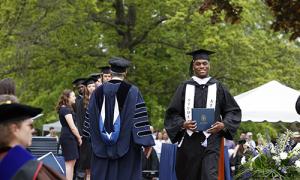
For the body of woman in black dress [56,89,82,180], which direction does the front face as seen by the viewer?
to the viewer's right

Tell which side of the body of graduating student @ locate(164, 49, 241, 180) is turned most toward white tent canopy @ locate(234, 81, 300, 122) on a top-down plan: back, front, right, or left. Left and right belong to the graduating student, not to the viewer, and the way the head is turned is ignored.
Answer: back

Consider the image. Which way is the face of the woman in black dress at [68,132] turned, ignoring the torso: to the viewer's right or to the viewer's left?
to the viewer's right

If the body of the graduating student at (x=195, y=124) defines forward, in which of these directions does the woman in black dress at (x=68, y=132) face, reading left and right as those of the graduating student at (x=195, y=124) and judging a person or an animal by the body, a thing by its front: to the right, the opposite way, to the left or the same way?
to the left

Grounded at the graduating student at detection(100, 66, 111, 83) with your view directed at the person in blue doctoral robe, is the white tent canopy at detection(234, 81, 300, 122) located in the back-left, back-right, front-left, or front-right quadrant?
back-left

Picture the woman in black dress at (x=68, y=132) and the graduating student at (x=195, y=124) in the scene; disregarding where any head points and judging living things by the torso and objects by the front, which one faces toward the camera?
the graduating student at (x=195, y=124)

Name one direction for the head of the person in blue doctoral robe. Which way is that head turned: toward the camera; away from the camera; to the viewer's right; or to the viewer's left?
away from the camera

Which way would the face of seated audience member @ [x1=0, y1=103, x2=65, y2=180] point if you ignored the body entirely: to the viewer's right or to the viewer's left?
to the viewer's right

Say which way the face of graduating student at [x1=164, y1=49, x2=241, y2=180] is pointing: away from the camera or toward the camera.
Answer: toward the camera

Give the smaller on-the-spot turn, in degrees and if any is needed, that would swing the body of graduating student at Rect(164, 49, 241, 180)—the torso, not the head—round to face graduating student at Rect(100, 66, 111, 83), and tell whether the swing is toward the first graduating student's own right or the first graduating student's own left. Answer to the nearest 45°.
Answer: approximately 135° to the first graduating student's own right

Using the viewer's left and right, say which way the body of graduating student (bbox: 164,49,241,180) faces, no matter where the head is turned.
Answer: facing the viewer

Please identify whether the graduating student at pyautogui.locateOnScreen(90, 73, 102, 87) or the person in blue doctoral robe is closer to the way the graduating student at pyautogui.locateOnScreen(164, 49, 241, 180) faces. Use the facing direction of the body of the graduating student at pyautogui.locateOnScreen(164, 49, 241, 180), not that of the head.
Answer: the person in blue doctoral robe
